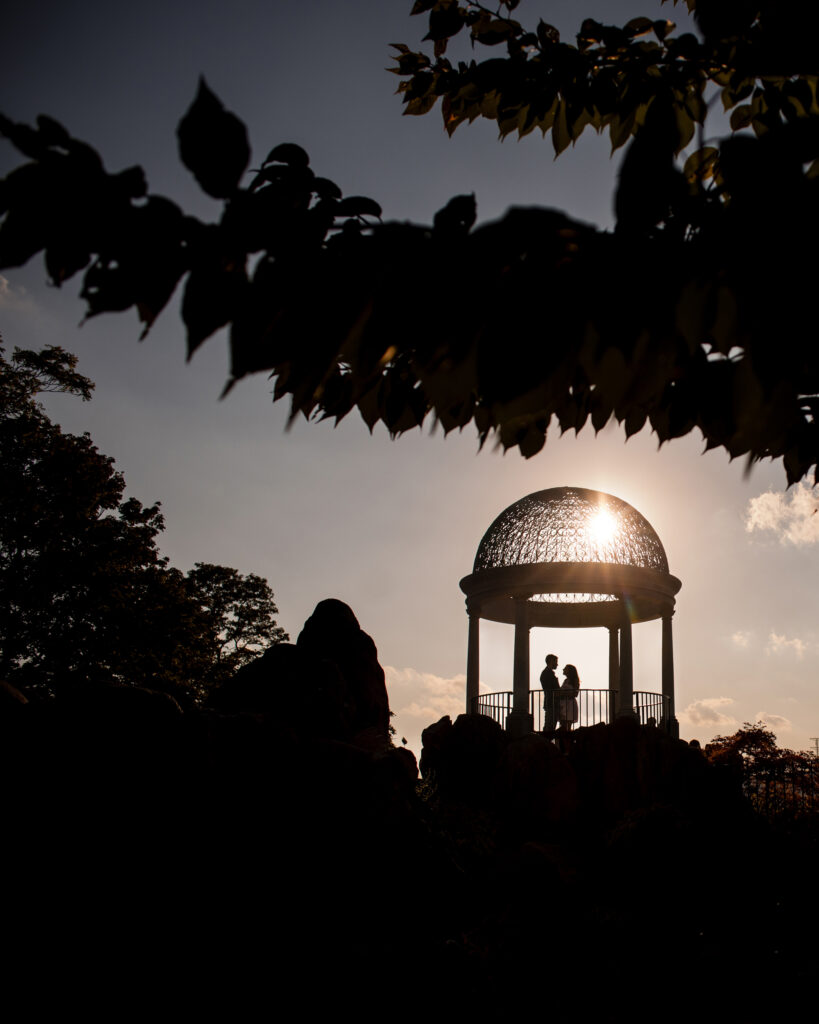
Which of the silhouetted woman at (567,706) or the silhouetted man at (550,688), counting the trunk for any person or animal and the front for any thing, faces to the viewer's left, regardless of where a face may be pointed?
the silhouetted woman

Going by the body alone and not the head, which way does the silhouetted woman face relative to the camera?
to the viewer's left

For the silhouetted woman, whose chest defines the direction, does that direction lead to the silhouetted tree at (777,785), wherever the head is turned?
no

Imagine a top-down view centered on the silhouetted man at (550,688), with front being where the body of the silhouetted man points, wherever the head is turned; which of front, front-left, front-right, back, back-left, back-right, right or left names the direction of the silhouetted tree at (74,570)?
back

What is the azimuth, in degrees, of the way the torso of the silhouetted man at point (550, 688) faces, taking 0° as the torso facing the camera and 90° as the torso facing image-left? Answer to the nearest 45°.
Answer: approximately 270°

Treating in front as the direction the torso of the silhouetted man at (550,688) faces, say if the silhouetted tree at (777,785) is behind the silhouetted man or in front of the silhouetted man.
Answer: in front

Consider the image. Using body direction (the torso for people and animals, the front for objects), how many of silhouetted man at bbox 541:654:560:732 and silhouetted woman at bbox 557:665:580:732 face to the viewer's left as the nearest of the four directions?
1

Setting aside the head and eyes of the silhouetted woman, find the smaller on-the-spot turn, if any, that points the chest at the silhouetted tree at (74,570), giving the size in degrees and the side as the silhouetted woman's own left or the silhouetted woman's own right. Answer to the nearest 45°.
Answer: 0° — they already face it

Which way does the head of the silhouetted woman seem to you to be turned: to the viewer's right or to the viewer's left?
to the viewer's left

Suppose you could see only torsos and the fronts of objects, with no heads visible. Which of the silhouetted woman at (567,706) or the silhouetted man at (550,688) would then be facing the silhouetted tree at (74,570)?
the silhouetted woman

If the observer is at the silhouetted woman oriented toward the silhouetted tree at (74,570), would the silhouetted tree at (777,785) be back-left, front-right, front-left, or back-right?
back-left

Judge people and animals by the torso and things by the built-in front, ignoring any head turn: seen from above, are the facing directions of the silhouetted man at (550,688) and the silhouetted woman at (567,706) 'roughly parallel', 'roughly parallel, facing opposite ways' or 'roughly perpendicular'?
roughly parallel, facing opposite ways

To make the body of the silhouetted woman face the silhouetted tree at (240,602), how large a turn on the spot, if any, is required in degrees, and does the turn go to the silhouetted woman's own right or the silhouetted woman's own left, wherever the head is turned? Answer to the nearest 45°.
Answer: approximately 45° to the silhouetted woman's own right
